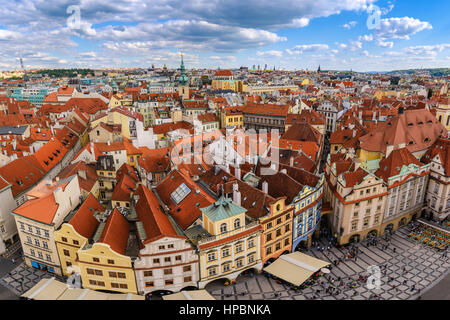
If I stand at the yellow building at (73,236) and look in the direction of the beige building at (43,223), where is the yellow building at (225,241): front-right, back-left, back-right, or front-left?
back-right

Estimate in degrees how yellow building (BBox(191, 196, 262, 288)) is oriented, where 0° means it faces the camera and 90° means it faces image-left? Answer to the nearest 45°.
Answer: approximately 315°

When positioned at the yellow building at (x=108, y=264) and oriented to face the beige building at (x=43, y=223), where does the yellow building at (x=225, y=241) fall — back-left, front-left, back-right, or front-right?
back-right

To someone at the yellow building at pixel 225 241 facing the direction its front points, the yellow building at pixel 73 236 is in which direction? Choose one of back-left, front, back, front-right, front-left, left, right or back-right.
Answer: back-right

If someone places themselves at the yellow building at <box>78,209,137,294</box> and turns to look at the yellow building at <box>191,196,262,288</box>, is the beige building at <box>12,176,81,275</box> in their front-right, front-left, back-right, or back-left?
back-left

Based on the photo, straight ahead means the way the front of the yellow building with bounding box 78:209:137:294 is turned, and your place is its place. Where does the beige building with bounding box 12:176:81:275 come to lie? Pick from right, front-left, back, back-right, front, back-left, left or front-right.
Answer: back-right

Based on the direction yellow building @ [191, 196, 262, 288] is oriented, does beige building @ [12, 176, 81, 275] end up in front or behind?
behind

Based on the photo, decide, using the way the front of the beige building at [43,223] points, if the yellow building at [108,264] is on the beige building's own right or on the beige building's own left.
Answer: on the beige building's own left

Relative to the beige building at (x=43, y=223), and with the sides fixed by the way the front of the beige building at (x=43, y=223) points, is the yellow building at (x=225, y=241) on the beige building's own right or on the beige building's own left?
on the beige building's own left

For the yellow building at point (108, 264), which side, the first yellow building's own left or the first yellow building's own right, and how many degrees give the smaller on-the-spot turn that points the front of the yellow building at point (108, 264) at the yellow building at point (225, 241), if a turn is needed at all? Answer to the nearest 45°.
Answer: approximately 90° to the first yellow building's own left

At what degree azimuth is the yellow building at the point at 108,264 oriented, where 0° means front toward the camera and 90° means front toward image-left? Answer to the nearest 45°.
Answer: approximately 0°
